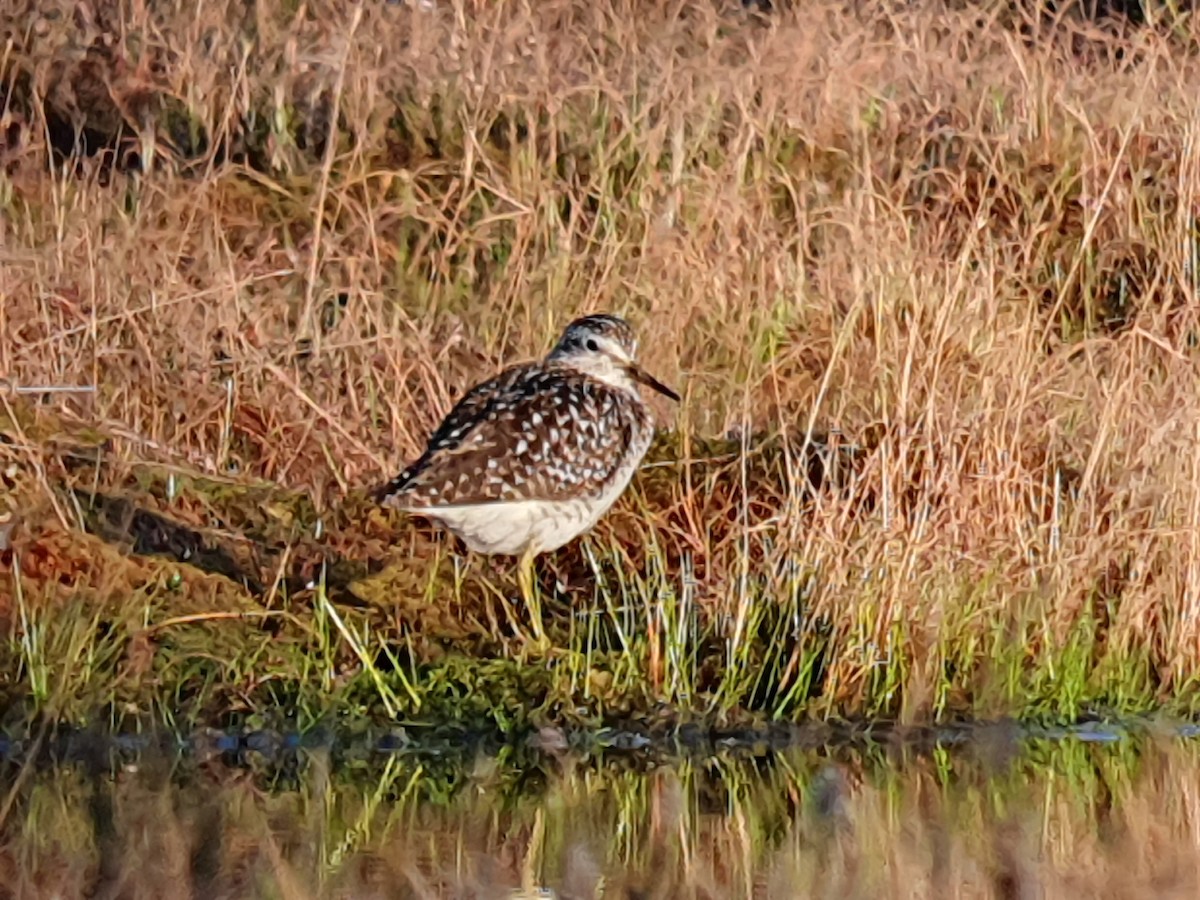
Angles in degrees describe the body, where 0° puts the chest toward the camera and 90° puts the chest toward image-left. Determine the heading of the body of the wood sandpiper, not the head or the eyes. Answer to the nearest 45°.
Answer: approximately 270°
